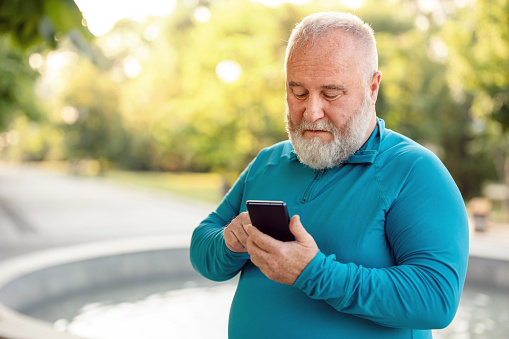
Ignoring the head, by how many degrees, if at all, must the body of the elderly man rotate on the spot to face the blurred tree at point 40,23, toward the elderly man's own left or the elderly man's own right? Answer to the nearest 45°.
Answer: approximately 90° to the elderly man's own right

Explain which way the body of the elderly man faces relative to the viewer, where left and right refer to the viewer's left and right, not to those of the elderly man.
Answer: facing the viewer and to the left of the viewer

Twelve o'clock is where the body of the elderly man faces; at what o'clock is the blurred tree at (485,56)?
The blurred tree is roughly at 5 o'clock from the elderly man.

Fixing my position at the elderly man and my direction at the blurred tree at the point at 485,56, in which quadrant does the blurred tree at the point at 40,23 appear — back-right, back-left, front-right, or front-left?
front-left

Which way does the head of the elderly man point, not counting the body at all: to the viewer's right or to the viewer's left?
to the viewer's left

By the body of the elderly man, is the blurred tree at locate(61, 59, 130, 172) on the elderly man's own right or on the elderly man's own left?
on the elderly man's own right

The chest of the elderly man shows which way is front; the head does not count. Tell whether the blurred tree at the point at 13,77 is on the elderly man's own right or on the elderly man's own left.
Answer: on the elderly man's own right
